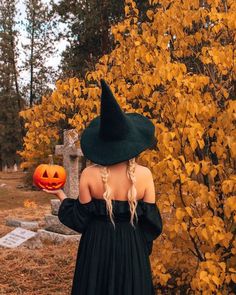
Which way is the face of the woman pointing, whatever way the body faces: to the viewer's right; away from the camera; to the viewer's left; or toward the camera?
away from the camera

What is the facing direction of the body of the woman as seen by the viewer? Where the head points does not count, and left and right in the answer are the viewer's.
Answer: facing away from the viewer

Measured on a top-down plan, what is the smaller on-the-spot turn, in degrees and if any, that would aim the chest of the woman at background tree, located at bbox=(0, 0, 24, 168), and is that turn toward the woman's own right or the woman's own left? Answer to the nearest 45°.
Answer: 0° — they already face it
